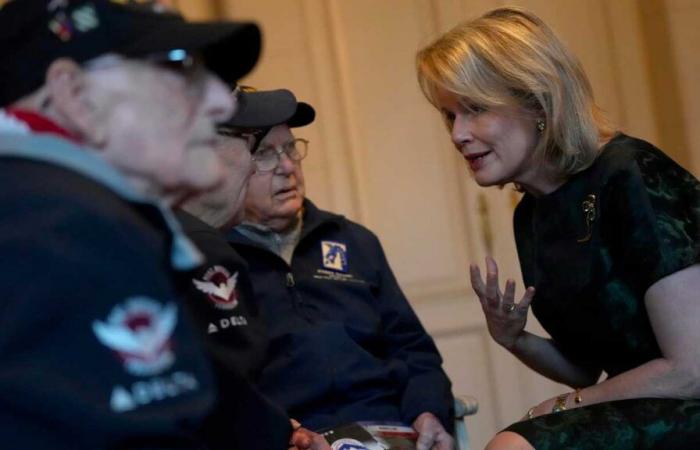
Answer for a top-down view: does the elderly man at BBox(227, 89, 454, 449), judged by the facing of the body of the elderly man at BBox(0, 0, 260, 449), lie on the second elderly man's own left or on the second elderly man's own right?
on the second elderly man's own left

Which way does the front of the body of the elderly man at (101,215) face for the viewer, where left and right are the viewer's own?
facing to the right of the viewer
